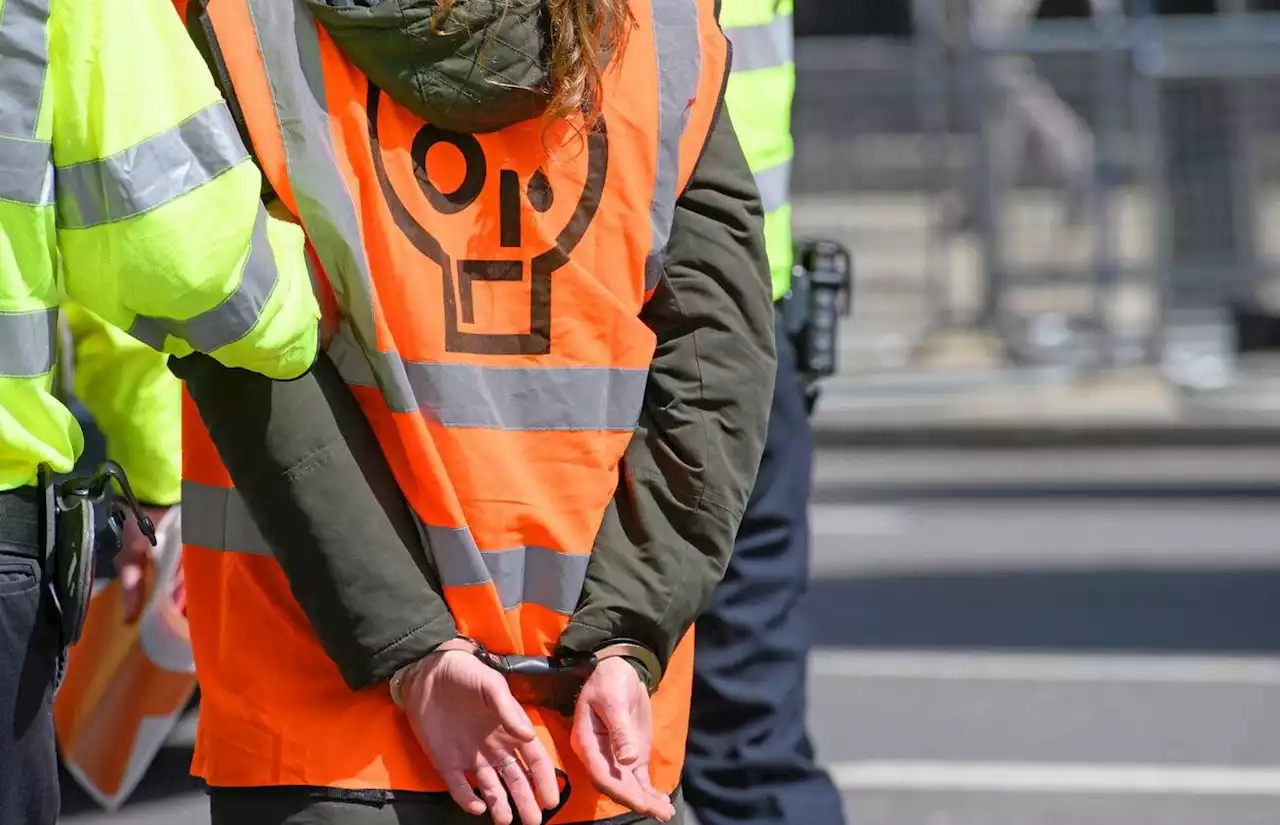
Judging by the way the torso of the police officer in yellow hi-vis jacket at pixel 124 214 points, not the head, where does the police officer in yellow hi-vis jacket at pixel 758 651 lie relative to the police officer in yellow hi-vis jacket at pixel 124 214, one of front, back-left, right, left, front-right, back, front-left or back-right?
front-right

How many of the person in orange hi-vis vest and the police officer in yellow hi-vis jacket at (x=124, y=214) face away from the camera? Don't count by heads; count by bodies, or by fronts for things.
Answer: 2

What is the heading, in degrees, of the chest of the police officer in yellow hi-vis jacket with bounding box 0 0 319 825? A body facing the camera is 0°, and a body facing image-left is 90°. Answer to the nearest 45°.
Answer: approximately 180°

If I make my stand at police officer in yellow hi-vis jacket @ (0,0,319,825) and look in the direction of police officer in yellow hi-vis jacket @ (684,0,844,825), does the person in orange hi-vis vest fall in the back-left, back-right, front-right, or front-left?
front-right

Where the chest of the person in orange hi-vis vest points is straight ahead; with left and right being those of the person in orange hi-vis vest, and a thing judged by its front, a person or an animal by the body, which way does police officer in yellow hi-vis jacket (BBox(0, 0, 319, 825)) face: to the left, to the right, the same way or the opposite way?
the same way

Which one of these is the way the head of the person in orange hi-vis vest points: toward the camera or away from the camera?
away from the camera

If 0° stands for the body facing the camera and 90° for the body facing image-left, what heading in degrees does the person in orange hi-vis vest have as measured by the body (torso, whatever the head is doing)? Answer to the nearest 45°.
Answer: approximately 180°
